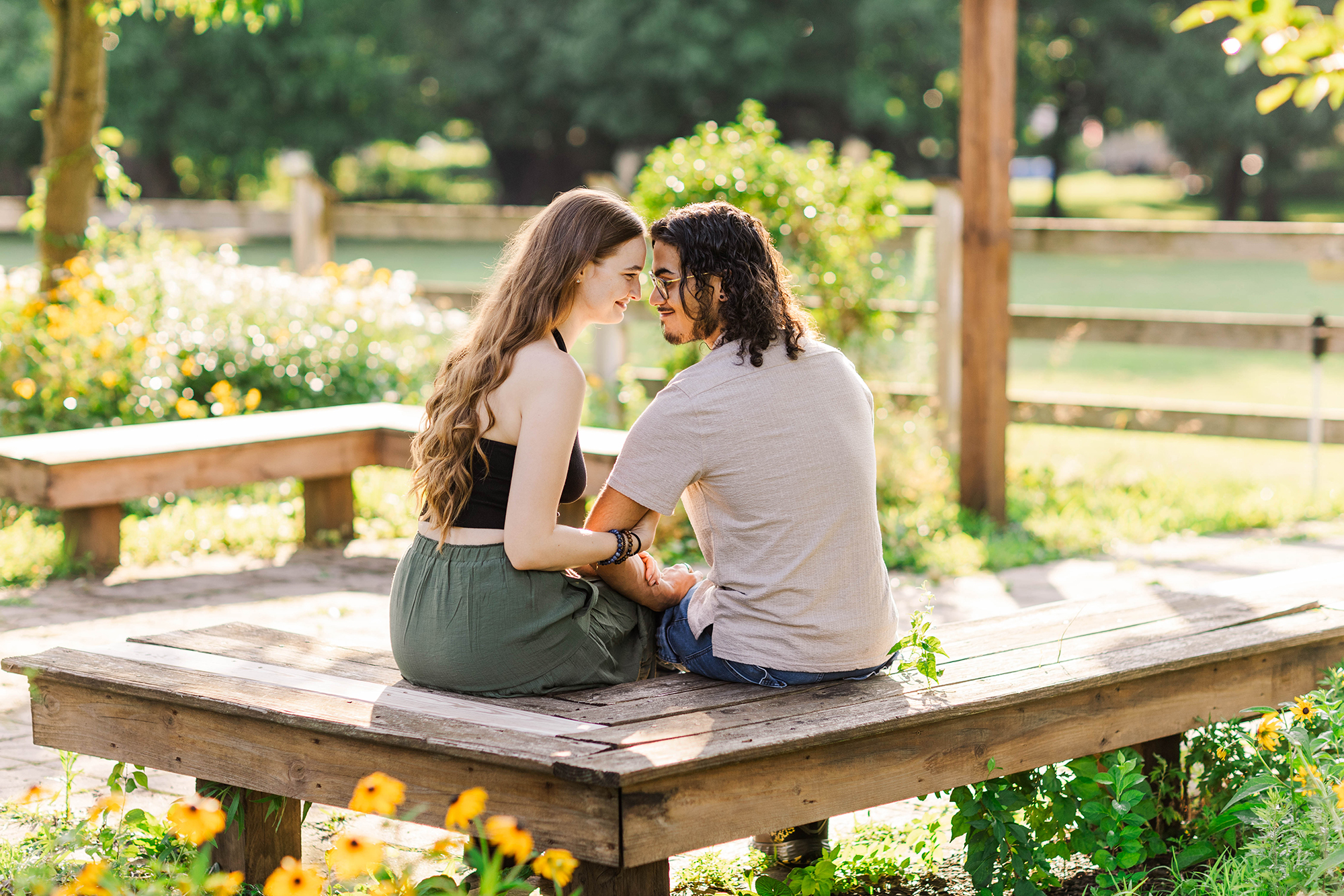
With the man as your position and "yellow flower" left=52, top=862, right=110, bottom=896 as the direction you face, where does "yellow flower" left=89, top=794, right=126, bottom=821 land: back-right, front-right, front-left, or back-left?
front-right

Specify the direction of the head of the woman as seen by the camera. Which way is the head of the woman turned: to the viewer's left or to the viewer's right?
to the viewer's right

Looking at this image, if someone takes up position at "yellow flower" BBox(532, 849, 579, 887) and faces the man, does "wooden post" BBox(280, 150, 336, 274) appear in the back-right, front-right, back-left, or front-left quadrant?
front-left

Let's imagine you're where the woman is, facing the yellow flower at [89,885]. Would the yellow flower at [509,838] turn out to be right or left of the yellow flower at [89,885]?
left

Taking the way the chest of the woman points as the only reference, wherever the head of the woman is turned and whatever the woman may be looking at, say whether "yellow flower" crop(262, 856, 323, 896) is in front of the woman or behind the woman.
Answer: behind

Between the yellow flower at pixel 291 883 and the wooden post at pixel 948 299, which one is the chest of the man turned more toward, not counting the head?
the wooden post

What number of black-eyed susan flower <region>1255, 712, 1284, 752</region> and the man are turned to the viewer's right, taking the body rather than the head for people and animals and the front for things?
0

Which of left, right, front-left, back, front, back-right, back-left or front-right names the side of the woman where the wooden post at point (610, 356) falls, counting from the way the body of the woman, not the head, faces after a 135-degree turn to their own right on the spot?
back

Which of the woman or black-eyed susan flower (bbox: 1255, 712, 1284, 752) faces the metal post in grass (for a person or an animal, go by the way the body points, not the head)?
the woman

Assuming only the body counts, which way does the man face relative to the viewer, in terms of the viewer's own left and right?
facing away from the viewer and to the left of the viewer

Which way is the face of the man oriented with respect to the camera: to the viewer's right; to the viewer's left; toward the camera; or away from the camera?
to the viewer's left

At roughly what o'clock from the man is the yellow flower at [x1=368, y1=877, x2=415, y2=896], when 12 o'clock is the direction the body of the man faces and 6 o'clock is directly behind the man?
The yellow flower is roughly at 9 o'clock from the man.

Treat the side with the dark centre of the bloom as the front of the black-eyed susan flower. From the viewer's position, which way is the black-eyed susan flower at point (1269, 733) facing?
facing the viewer and to the left of the viewer

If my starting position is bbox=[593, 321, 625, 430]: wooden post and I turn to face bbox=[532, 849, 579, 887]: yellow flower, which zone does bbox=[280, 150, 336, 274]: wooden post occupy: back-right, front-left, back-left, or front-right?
back-right

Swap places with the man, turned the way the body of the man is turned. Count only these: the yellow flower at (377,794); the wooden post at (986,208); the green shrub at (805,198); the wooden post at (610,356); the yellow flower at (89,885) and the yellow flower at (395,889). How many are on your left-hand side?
3

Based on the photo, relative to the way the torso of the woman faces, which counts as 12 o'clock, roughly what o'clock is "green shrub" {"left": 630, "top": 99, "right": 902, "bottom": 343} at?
The green shrub is roughly at 11 o'clock from the woman.
